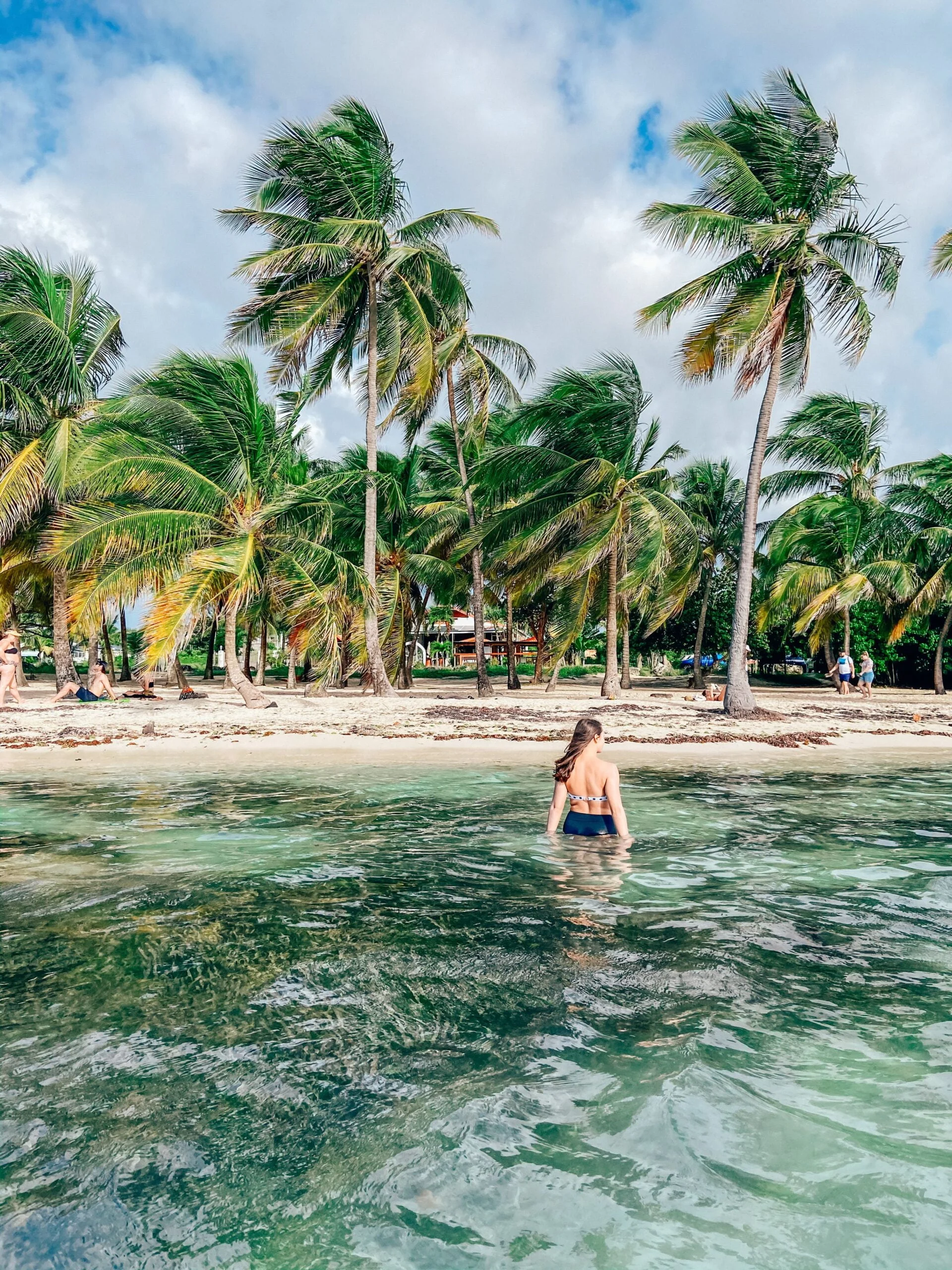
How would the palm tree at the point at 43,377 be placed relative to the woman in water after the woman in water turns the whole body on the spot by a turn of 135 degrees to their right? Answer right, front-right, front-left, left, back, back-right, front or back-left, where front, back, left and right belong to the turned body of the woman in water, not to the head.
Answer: back

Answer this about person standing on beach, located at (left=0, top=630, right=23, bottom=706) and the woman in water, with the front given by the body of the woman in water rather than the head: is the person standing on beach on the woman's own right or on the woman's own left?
on the woman's own left

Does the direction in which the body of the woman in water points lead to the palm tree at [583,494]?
yes

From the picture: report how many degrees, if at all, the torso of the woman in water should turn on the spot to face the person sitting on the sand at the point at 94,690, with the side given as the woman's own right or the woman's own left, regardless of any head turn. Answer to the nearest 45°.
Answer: approximately 45° to the woman's own left

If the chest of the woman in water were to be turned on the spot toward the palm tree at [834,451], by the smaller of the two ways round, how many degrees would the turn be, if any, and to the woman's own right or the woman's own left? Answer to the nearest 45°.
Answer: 0° — they already face it

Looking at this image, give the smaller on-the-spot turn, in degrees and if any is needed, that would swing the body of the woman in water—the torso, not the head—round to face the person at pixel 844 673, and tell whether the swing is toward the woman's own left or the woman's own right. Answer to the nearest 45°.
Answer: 0° — they already face them

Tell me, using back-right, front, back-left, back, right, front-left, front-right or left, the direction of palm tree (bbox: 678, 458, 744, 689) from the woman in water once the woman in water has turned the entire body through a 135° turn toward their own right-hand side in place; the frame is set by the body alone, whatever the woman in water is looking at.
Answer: back-left

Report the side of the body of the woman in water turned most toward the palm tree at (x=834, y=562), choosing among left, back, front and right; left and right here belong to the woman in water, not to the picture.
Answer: front

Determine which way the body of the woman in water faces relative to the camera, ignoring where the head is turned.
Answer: away from the camera
